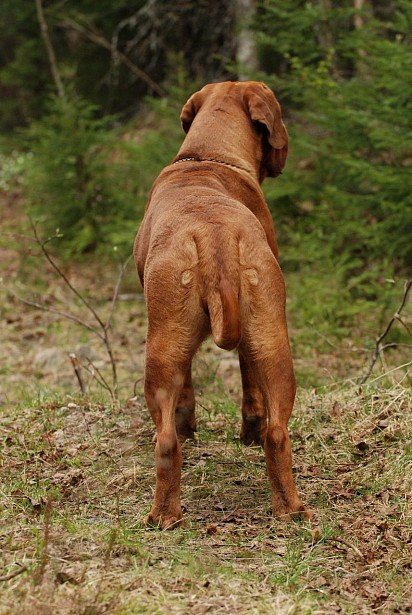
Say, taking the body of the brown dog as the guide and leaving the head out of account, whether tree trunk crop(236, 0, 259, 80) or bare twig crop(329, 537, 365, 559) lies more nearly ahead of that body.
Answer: the tree trunk

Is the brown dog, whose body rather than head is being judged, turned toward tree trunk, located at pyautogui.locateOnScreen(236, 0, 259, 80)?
yes

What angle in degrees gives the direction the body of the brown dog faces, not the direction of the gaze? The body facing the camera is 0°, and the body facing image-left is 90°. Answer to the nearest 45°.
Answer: approximately 180°

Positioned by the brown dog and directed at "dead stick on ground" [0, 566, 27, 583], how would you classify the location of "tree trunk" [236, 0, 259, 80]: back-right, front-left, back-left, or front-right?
back-right

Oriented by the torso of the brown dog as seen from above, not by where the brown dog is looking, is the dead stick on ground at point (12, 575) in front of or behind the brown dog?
behind

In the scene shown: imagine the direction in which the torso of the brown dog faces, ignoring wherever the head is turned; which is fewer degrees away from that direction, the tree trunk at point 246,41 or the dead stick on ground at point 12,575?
the tree trunk

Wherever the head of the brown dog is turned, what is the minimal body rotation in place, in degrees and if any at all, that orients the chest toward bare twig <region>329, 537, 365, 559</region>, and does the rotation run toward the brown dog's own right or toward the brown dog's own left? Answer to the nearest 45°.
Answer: approximately 135° to the brown dog's own right
